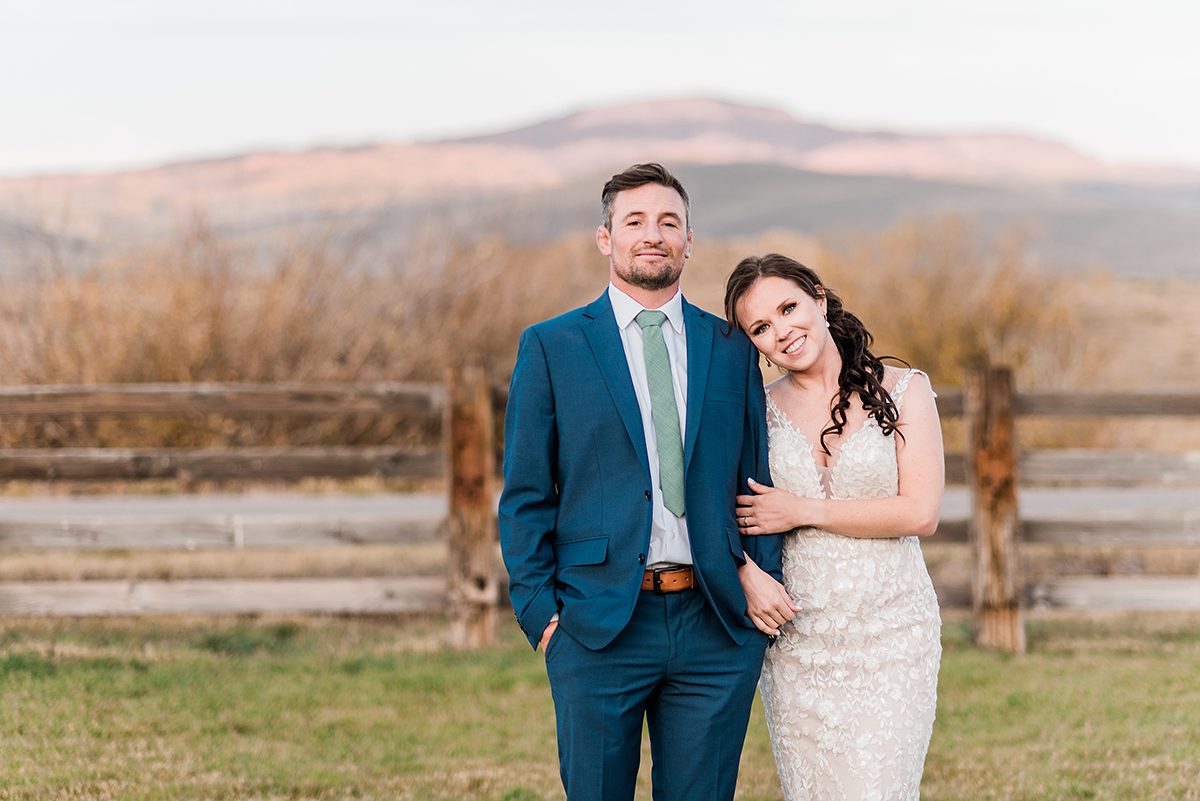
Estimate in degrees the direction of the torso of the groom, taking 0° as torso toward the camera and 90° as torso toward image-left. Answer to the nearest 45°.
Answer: approximately 0°

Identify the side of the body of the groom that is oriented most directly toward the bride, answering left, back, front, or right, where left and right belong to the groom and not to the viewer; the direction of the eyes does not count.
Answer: left

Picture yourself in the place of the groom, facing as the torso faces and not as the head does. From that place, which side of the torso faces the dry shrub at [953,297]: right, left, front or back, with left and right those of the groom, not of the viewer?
back

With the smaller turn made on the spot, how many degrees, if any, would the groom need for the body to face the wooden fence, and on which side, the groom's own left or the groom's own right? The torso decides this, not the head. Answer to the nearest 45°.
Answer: approximately 180°
